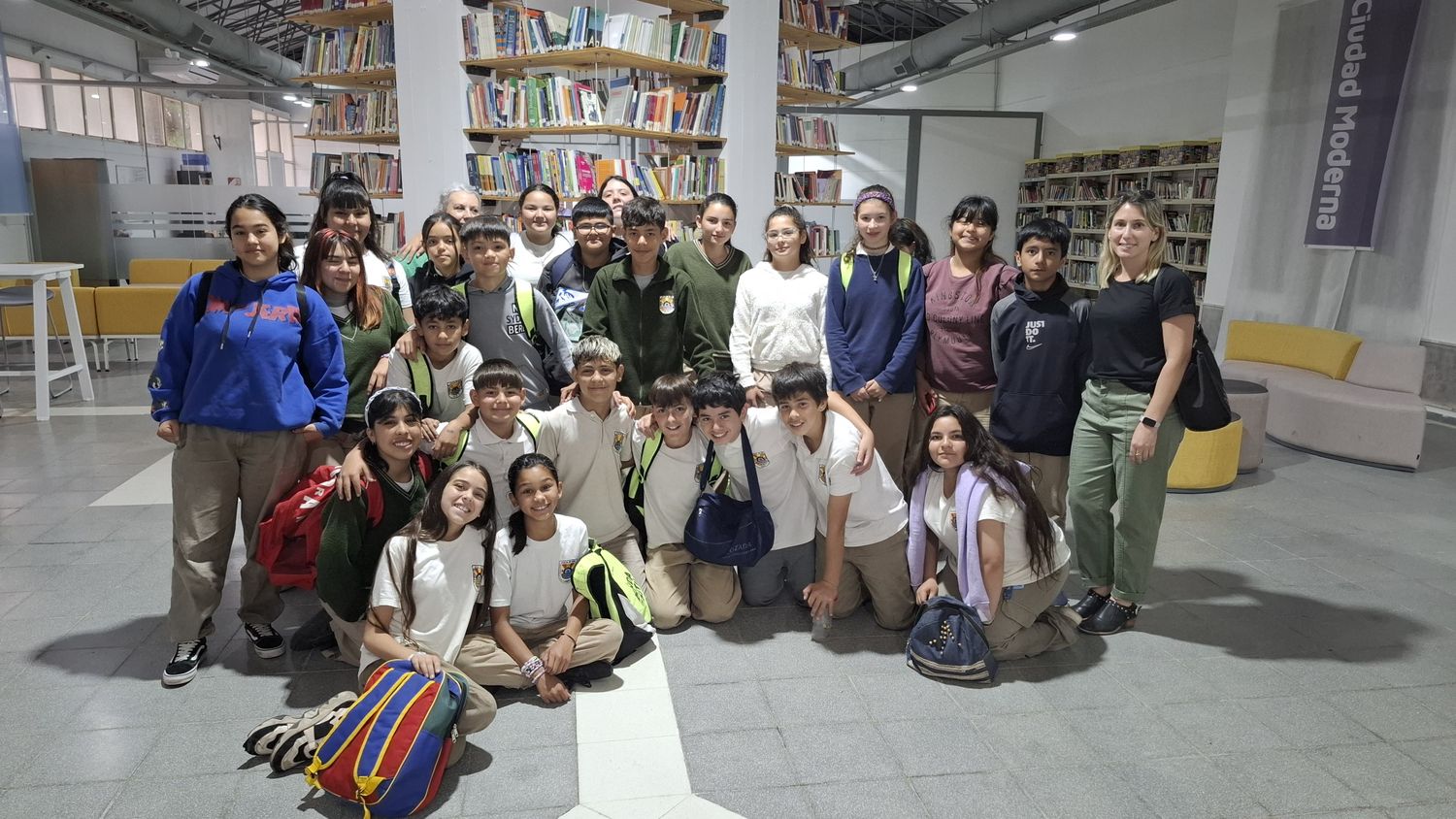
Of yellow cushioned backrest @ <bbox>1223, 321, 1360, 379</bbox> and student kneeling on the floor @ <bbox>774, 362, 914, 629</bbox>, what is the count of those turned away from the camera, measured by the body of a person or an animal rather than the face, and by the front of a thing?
0

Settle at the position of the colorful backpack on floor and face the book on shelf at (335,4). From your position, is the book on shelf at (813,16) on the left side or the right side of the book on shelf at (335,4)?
right

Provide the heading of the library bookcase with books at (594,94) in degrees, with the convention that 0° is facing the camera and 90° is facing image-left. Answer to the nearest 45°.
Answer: approximately 0°

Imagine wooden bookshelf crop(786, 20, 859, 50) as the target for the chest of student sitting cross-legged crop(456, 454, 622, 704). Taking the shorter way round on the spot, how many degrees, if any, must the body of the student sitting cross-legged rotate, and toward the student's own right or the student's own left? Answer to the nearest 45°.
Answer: approximately 135° to the student's own left

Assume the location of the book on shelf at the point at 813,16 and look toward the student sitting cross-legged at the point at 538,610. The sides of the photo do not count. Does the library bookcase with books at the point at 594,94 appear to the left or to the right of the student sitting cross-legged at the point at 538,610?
right

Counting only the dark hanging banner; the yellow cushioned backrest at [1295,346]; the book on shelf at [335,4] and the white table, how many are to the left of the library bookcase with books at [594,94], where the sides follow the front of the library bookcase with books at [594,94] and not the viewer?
2

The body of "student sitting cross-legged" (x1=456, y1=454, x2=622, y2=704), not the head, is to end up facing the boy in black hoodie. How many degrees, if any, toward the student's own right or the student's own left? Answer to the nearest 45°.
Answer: approximately 90° to the student's own left

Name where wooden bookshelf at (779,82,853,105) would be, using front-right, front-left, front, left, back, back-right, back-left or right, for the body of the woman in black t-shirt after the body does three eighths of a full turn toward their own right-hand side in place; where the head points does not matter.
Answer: front-left

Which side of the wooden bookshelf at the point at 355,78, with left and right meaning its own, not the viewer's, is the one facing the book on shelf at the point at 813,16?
left

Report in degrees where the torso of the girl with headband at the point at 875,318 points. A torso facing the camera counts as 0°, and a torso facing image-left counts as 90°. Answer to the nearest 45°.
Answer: approximately 0°

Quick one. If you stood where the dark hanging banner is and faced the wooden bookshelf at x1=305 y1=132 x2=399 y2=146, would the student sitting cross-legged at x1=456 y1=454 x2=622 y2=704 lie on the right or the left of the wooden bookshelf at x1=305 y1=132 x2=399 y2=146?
left
